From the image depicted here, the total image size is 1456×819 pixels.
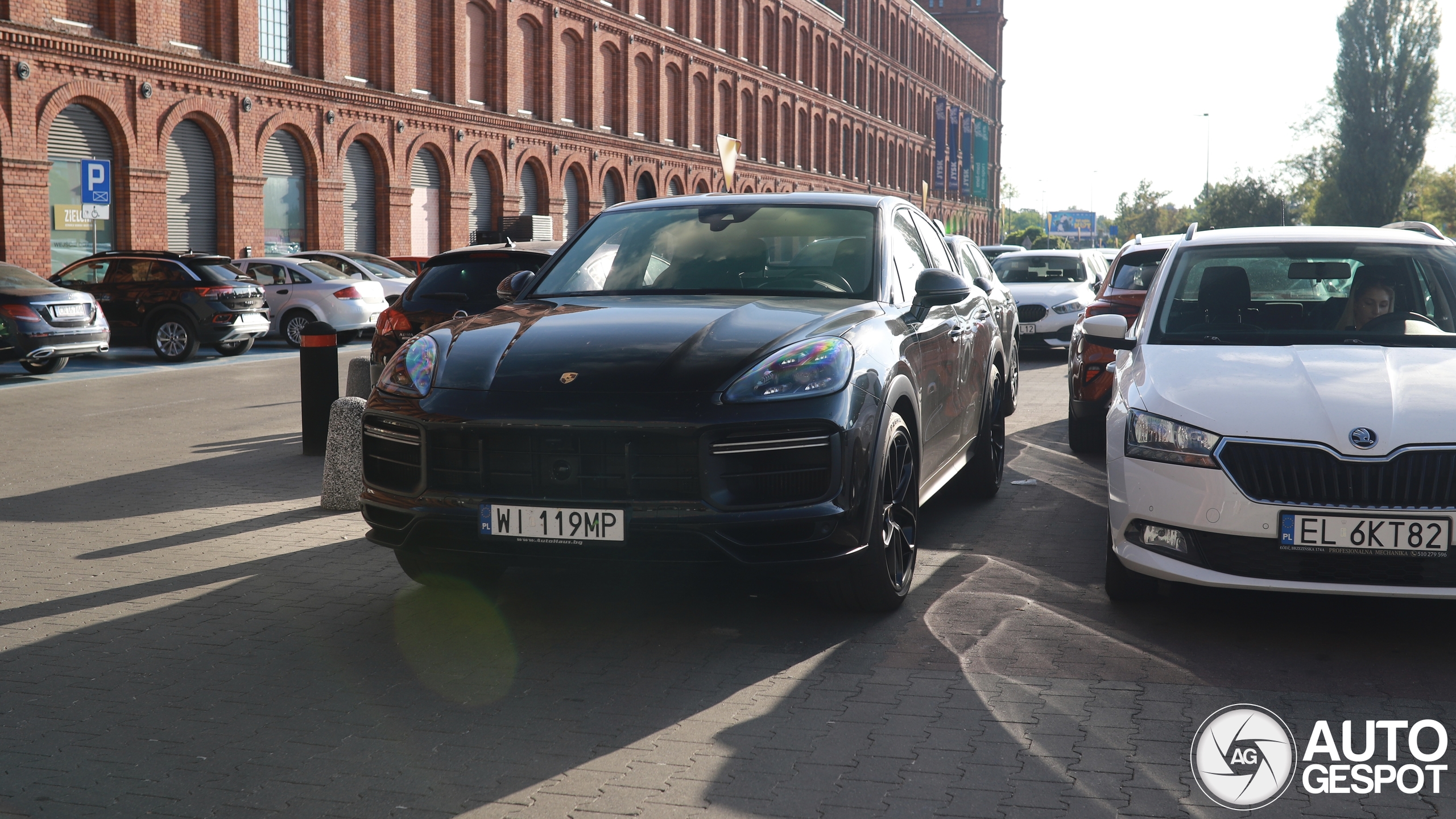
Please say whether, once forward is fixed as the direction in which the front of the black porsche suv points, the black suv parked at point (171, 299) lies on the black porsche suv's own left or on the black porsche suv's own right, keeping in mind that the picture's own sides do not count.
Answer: on the black porsche suv's own right

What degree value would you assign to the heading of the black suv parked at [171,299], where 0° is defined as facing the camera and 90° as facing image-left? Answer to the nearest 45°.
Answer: approximately 135°

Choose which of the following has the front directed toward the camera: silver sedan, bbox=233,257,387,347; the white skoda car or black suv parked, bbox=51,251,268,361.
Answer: the white skoda car

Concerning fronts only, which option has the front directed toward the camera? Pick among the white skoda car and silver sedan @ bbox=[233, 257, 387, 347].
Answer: the white skoda car

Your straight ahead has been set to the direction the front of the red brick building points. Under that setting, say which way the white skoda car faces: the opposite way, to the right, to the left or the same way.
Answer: to the right

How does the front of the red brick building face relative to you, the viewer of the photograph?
facing the viewer and to the right of the viewer

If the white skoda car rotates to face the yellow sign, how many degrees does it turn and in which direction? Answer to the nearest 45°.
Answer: approximately 135° to its right

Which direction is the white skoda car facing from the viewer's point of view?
toward the camera

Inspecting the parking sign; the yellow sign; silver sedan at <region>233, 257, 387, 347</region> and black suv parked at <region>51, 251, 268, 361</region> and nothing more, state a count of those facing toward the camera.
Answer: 2

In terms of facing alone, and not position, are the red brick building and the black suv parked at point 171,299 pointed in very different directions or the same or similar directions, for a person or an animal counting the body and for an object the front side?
very different directions

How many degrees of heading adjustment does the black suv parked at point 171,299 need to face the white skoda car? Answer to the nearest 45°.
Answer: approximately 135° to its left

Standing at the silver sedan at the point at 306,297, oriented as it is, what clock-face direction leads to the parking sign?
The parking sign is roughly at 12 o'clock from the silver sedan.

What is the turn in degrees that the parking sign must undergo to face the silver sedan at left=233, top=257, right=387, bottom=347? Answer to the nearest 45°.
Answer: approximately 45° to its left

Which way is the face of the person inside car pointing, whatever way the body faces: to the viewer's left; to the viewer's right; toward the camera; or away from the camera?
toward the camera

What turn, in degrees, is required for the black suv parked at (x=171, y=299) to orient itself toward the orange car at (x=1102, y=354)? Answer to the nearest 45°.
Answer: approximately 180°

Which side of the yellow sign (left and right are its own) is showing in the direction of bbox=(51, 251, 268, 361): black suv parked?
front

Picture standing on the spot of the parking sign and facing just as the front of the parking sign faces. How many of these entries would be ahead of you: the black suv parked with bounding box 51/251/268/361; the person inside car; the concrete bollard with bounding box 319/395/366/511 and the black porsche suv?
4

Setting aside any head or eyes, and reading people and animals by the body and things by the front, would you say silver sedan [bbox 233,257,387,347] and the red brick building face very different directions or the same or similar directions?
very different directions
